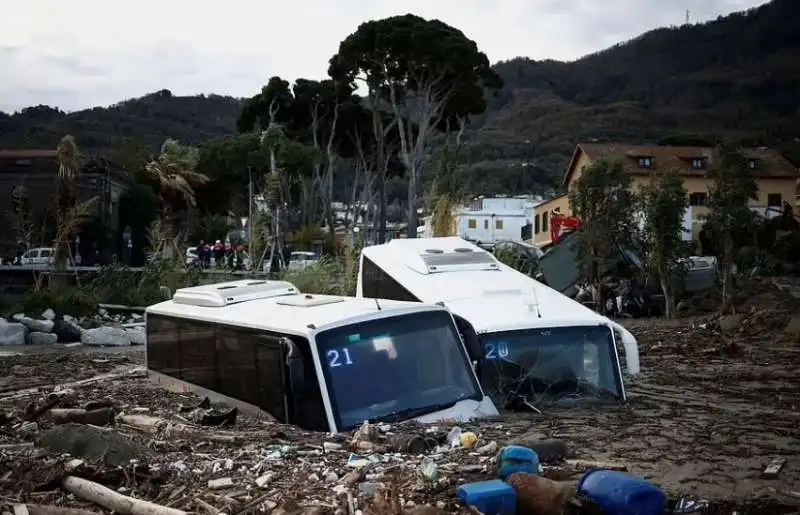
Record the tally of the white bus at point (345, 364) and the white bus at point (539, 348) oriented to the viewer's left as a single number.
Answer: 0

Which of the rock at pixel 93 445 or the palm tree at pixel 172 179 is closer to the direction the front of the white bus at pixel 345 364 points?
the rock

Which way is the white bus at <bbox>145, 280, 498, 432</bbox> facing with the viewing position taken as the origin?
facing the viewer and to the right of the viewer

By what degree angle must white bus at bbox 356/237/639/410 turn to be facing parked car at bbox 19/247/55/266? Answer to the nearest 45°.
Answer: approximately 180°

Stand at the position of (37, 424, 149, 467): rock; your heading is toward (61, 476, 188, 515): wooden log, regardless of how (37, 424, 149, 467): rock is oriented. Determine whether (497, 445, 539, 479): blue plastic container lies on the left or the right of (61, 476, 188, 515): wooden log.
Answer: left

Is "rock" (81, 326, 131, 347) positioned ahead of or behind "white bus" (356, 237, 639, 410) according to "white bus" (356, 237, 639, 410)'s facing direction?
behind

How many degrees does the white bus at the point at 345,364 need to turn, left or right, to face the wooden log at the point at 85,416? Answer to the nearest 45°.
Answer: approximately 135° to its right

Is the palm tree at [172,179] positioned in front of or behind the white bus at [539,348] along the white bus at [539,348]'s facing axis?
behind

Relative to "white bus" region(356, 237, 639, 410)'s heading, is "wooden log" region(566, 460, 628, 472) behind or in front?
in front

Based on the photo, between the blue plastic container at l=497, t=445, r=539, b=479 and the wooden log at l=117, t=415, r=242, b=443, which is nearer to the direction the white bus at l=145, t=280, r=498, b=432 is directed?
the blue plastic container

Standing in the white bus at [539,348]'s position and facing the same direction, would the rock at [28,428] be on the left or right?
on its right

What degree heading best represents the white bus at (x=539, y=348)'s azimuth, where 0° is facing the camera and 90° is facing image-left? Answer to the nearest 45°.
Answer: approximately 315°
